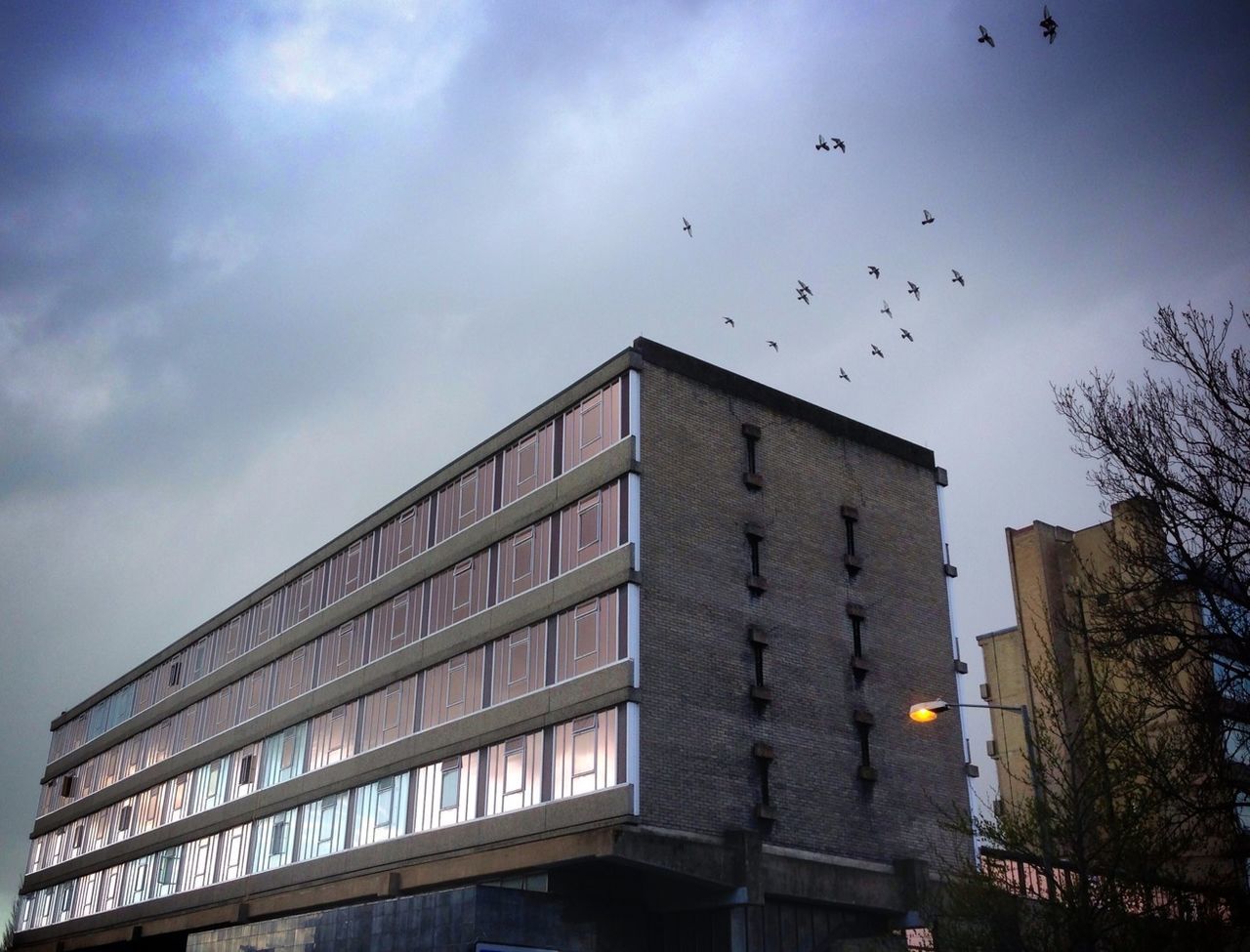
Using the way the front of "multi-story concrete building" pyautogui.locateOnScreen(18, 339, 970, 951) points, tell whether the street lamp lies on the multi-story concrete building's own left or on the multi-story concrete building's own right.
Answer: on the multi-story concrete building's own left
